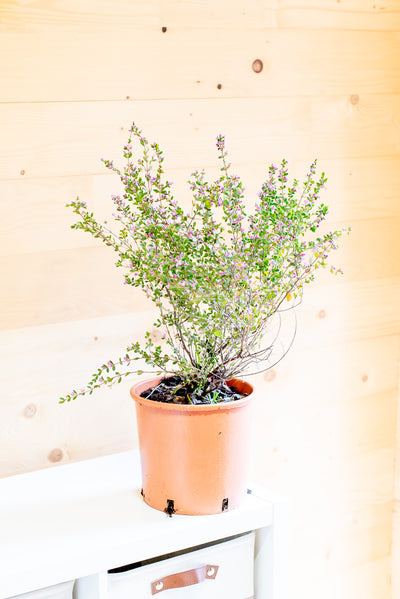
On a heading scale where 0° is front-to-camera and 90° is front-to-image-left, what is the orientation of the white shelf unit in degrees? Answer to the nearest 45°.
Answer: approximately 315°
